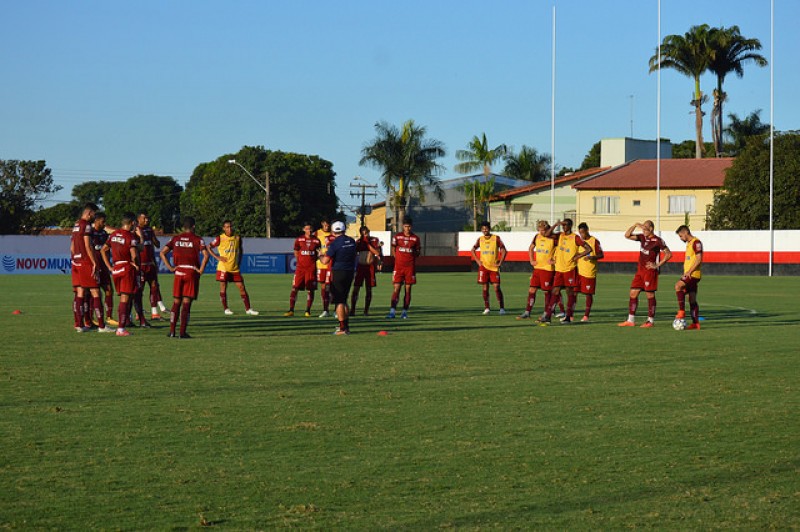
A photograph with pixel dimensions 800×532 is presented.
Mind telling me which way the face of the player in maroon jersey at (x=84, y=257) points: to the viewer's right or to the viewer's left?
to the viewer's right

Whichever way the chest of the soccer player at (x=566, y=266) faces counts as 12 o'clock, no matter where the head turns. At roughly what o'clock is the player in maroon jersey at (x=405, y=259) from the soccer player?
The player in maroon jersey is roughly at 2 o'clock from the soccer player.

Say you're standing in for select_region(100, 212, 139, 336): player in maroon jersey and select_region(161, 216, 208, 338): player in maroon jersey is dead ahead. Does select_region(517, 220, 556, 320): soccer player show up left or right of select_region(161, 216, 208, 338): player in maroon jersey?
left

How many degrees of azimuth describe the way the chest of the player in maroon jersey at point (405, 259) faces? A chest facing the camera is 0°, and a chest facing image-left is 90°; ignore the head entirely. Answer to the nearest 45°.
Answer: approximately 0°

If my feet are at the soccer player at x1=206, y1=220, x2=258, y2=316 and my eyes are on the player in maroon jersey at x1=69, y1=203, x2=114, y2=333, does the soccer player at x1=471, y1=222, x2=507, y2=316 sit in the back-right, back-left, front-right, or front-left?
back-left

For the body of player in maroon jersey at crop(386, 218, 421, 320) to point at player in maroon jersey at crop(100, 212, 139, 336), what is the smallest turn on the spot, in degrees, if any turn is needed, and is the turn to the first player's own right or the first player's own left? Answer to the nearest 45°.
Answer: approximately 45° to the first player's own right

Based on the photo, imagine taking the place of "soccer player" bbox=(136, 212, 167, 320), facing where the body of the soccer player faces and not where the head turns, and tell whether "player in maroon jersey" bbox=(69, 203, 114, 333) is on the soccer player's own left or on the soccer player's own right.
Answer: on the soccer player's own right

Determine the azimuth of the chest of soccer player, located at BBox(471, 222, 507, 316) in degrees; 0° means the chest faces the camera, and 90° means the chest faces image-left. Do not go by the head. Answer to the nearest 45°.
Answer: approximately 0°
